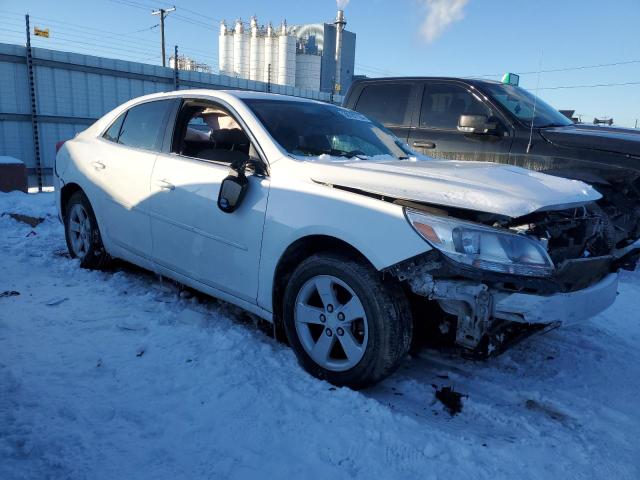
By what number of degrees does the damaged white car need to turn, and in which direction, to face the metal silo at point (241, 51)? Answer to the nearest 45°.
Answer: approximately 135° to its left

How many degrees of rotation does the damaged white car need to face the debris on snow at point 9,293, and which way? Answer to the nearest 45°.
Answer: approximately 135° to its right

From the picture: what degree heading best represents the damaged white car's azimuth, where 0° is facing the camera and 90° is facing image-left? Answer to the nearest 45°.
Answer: approximately 315°

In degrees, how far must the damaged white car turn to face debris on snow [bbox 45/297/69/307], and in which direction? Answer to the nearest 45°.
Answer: approximately 135° to its right

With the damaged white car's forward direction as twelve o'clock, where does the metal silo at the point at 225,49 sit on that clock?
The metal silo is roughly at 7 o'clock from the damaged white car.

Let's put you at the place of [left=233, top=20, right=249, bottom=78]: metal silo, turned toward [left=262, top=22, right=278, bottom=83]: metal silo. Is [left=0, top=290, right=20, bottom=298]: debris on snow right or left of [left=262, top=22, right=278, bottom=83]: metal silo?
right

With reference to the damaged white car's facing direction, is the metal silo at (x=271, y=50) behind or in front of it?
behind

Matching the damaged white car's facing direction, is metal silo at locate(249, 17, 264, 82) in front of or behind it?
behind

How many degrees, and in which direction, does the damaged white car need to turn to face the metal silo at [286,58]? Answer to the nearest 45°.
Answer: approximately 135° to its left

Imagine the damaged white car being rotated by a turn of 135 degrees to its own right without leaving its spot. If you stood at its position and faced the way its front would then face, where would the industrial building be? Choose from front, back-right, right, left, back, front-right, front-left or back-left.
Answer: right
